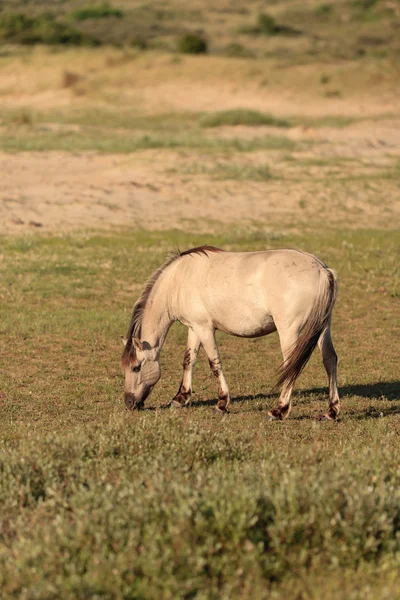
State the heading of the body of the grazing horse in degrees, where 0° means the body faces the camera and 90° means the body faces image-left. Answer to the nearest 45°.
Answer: approximately 90°
